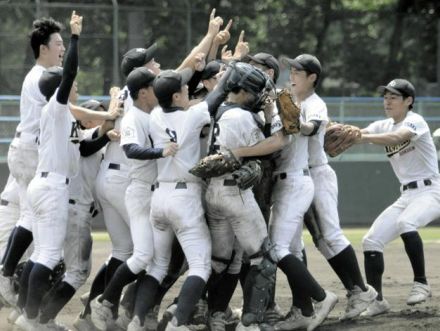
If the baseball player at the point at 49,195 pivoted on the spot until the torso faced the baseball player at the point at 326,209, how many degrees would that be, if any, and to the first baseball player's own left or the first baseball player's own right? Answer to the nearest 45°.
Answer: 0° — they already face them

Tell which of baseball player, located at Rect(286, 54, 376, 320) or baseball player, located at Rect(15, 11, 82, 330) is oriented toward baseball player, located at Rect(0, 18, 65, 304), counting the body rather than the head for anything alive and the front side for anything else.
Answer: baseball player, located at Rect(286, 54, 376, 320)

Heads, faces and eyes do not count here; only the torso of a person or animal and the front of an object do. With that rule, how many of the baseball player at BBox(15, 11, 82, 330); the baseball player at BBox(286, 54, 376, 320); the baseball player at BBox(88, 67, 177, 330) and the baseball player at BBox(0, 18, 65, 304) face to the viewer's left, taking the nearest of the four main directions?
1

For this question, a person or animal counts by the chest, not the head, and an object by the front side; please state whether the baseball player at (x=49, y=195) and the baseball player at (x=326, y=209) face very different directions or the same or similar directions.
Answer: very different directions

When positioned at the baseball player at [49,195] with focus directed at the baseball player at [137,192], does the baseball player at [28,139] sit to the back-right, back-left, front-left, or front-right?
back-left

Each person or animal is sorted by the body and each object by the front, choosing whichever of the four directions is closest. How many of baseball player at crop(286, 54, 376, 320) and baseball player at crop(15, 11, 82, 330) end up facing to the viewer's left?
1

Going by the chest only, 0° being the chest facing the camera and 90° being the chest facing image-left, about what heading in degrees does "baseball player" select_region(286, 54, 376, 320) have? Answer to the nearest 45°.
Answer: approximately 90°

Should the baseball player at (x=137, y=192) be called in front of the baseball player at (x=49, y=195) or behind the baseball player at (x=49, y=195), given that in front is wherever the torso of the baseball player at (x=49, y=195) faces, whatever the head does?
in front

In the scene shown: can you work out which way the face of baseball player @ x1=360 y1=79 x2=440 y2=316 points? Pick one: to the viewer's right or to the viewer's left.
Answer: to the viewer's left

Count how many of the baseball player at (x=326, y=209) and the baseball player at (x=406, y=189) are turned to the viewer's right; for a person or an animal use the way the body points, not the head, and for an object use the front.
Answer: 0
